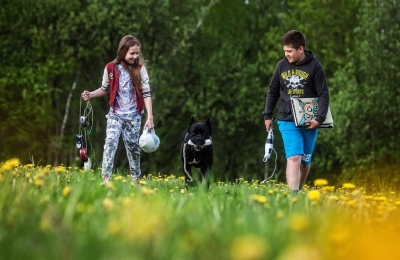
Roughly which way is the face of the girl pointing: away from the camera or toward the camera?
toward the camera

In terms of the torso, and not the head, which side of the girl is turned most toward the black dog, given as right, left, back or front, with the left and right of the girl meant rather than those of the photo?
left

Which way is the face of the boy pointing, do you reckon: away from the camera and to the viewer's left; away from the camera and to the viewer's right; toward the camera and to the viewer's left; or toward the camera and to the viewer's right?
toward the camera and to the viewer's left

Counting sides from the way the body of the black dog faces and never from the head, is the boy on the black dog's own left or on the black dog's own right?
on the black dog's own left

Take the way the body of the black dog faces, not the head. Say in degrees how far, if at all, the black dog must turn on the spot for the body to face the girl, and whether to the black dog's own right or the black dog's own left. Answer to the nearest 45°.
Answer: approximately 90° to the black dog's own right

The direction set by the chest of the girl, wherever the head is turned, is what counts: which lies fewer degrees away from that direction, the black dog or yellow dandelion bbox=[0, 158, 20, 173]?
the yellow dandelion

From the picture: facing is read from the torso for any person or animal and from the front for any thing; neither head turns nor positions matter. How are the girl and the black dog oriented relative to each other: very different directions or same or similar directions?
same or similar directions

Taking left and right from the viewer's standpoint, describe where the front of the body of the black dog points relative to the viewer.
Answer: facing the viewer

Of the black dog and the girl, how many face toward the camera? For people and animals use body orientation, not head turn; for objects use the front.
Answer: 2

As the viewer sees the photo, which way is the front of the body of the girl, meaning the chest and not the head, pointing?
toward the camera
